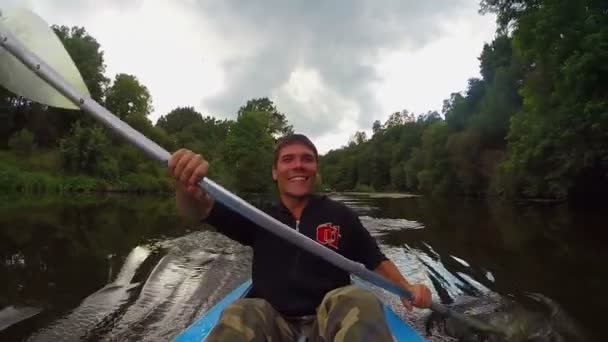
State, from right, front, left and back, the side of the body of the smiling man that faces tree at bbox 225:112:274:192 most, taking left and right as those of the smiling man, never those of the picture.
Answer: back

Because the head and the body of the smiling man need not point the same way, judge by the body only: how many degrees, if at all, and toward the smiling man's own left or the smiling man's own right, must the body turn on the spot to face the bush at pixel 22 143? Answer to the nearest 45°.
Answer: approximately 135° to the smiling man's own right

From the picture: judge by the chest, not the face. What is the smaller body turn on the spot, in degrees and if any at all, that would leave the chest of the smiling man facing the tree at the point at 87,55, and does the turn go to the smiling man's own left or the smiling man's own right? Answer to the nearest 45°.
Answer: approximately 135° to the smiling man's own right

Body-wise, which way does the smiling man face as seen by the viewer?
toward the camera
